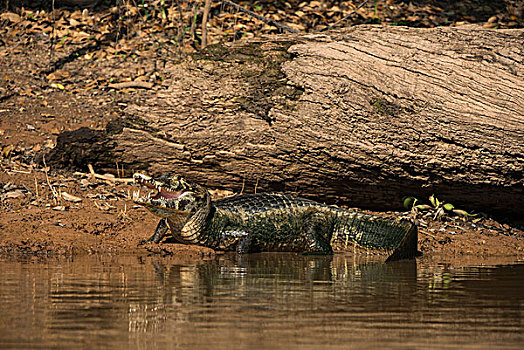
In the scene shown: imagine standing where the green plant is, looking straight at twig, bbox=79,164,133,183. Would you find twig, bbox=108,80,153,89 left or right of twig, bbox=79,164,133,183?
right

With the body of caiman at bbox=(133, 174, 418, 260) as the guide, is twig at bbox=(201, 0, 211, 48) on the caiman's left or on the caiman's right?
on the caiman's right

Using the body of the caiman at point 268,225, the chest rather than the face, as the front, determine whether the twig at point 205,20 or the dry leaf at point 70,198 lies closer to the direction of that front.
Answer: the dry leaf

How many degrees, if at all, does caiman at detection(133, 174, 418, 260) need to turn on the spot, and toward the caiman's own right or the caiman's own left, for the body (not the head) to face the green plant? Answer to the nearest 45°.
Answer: approximately 135° to the caiman's own right

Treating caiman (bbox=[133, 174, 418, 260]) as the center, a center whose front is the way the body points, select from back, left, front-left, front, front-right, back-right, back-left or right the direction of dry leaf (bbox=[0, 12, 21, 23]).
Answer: front-right

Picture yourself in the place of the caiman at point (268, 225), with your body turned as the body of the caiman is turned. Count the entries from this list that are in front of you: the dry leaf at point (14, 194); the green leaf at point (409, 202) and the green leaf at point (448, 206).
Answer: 1

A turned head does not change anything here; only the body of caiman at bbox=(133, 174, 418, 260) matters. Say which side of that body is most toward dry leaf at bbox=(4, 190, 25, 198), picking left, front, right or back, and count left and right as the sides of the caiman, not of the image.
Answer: front

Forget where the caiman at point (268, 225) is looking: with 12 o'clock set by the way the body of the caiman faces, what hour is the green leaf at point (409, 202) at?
The green leaf is roughly at 5 o'clock from the caiman.

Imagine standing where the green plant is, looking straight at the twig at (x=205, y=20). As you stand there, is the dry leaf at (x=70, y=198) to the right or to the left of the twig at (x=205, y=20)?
left

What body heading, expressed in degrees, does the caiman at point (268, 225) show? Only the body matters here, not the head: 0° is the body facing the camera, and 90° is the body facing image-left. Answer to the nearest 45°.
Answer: approximately 90°

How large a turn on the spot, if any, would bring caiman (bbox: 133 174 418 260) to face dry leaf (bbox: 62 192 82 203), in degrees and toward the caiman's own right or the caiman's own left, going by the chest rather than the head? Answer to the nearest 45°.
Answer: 0° — it already faces it

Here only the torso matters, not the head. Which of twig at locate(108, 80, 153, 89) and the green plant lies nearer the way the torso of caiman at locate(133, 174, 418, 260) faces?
the twig

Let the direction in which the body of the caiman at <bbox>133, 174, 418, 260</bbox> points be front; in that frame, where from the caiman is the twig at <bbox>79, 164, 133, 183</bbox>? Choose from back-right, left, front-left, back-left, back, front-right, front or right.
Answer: front-right
